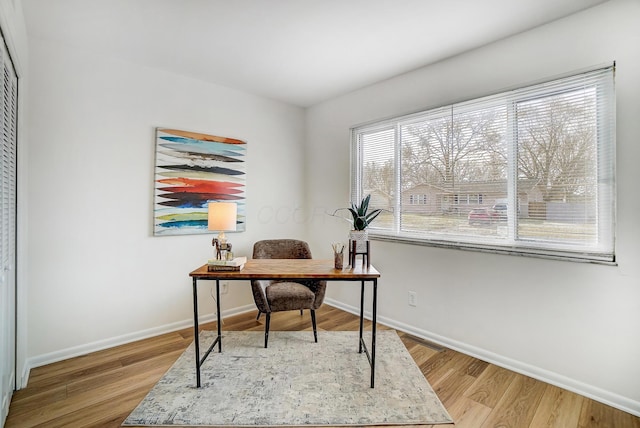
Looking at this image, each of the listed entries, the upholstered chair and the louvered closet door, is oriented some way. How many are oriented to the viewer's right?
1

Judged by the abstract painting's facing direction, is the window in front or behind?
in front

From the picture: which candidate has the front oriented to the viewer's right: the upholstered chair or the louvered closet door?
the louvered closet door

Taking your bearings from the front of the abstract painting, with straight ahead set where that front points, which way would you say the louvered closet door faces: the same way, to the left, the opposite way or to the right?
to the left

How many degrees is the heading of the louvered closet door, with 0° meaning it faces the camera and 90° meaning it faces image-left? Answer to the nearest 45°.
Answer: approximately 270°

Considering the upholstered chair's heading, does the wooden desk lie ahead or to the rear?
ahead

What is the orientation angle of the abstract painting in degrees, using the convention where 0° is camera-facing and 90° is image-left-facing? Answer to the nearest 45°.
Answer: approximately 315°
